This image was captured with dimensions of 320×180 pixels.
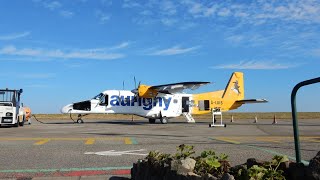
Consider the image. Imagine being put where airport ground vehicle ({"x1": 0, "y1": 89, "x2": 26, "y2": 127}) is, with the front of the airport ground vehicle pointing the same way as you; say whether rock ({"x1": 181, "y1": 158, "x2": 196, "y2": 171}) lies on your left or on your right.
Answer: on your left

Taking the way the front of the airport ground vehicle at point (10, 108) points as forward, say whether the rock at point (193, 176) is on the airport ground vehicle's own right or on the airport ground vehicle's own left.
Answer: on the airport ground vehicle's own left

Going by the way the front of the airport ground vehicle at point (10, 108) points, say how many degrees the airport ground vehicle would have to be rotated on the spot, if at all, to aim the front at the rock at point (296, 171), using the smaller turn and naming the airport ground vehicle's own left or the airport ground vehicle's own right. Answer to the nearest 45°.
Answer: approximately 45° to the airport ground vehicle's own left

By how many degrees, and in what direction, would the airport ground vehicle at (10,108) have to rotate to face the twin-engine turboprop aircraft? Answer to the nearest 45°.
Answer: approximately 135° to its left

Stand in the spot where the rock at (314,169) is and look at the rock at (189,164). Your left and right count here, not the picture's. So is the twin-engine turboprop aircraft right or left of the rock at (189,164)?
right

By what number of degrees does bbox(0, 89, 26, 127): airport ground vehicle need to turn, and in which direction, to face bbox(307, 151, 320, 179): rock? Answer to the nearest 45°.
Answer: approximately 45° to its left

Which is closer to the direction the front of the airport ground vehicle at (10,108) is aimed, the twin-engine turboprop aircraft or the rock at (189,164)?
the rock

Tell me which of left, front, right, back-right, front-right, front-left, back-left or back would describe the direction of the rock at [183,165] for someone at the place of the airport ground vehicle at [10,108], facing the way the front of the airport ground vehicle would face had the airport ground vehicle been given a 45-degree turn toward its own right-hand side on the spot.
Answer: left
